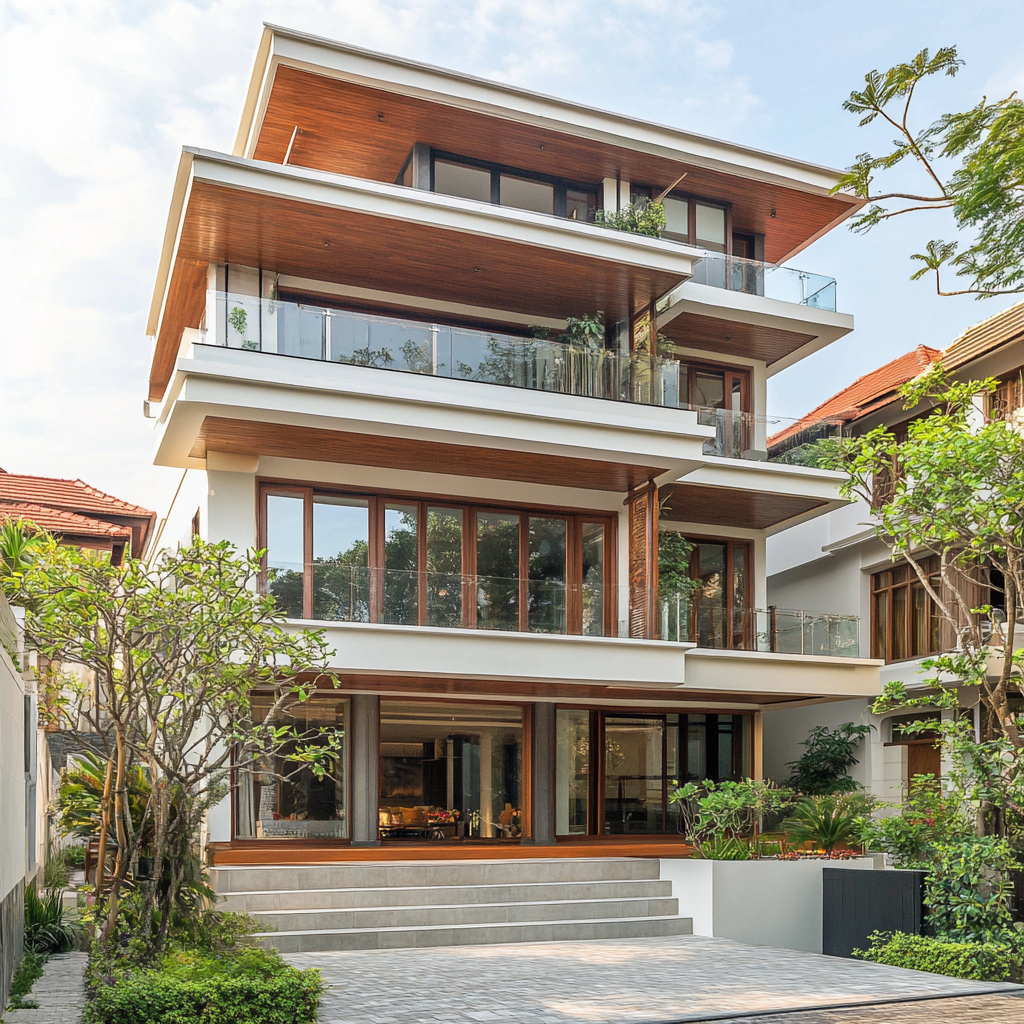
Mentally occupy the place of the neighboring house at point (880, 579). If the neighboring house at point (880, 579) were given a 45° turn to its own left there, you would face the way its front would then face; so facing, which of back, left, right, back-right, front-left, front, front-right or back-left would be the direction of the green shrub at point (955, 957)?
front

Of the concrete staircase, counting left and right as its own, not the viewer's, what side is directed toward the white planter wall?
left

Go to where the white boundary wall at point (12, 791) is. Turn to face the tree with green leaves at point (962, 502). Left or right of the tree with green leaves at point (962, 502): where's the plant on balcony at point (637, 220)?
left

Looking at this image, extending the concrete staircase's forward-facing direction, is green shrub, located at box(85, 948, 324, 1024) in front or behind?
in front

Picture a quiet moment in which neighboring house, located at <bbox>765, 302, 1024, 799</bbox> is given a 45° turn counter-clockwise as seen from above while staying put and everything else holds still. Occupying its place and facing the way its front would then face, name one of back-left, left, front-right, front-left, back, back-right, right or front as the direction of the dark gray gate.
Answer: front

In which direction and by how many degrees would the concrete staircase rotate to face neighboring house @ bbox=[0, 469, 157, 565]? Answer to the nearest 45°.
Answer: approximately 135° to its right

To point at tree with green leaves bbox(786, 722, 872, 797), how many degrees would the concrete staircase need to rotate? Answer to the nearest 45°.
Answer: approximately 135° to its left

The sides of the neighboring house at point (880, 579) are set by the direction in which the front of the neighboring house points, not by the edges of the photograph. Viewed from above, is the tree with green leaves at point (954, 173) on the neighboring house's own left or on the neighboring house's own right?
on the neighboring house's own left

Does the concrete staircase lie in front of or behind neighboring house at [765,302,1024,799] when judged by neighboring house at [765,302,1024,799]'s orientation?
in front

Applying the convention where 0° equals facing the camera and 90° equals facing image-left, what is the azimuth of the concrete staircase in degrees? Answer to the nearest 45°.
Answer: approximately 0°

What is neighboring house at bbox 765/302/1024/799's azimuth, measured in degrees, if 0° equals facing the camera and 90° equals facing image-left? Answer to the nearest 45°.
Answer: approximately 45°

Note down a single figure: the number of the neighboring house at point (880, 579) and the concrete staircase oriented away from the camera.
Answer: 0

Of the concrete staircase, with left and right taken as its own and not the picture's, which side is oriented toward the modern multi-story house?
back

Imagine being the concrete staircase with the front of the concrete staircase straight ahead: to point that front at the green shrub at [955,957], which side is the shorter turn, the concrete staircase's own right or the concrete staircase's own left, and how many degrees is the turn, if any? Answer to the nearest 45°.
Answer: approximately 45° to the concrete staircase's own left
